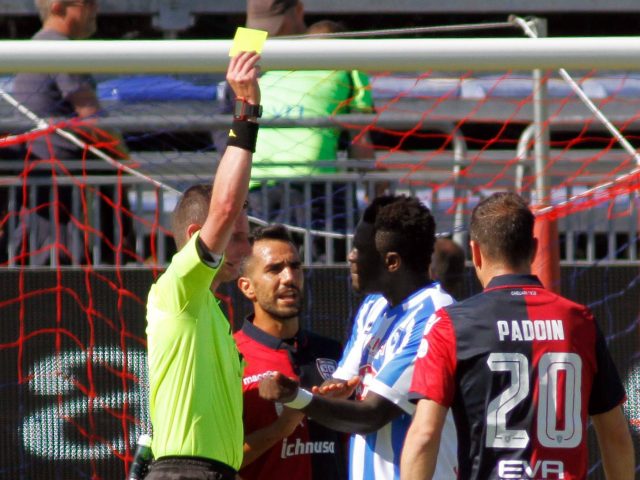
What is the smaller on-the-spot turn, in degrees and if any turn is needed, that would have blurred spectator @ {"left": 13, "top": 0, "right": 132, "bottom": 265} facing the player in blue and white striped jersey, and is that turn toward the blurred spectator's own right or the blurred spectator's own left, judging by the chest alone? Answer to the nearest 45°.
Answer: approximately 45° to the blurred spectator's own right

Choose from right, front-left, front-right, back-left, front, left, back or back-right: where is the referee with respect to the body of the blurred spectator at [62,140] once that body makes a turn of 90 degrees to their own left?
back

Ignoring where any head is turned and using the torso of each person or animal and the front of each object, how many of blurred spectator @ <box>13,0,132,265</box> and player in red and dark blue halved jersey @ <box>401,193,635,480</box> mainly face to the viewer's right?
1

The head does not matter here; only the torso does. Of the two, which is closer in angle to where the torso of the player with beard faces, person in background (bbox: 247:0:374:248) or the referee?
the referee

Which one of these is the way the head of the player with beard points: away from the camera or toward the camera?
toward the camera

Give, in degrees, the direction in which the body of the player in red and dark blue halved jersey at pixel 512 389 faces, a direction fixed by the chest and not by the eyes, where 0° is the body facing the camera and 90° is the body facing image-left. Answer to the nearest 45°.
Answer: approximately 180°

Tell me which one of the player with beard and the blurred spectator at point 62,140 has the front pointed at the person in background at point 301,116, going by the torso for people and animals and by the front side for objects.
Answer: the blurred spectator

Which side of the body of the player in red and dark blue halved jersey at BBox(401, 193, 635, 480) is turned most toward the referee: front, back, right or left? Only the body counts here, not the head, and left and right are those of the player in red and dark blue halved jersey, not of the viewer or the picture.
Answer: left

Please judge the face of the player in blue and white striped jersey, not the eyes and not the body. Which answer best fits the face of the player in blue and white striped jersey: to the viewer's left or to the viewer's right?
to the viewer's left

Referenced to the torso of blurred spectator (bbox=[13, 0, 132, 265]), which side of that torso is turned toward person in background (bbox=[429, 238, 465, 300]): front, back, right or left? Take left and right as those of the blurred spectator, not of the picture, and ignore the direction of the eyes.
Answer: front

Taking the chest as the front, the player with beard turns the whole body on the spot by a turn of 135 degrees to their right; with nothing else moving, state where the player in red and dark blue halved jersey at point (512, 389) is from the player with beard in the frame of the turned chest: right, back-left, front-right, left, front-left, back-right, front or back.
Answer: back-left

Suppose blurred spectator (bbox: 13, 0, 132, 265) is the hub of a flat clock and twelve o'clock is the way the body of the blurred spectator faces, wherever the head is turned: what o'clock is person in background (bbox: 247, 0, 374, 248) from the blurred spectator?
The person in background is roughly at 12 o'clock from the blurred spectator.

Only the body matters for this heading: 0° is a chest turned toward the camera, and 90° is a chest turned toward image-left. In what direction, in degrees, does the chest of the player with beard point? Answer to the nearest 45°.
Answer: approximately 315°

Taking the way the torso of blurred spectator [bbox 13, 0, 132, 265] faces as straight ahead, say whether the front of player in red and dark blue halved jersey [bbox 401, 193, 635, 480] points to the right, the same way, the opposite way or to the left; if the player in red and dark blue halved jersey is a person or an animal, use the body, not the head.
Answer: to the left

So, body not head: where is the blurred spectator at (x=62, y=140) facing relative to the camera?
to the viewer's right

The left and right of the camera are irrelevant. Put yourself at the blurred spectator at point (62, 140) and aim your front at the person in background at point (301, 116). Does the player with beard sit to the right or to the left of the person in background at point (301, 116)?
right
